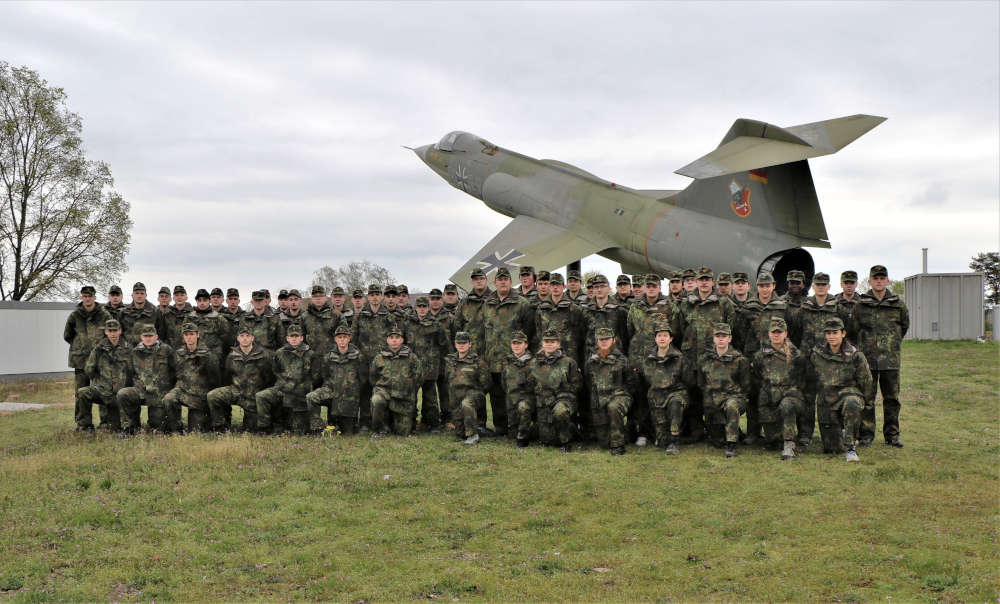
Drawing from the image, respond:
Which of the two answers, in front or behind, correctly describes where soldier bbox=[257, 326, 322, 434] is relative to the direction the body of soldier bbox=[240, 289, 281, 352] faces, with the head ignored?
in front

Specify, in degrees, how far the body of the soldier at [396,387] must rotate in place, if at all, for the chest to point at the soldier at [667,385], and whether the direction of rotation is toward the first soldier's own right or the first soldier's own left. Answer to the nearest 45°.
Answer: approximately 45° to the first soldier's own left

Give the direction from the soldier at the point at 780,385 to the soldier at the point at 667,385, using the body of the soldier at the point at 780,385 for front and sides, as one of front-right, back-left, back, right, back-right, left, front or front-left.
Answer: right

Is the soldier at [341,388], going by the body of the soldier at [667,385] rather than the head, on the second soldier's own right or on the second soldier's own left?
on the second soldier's own right

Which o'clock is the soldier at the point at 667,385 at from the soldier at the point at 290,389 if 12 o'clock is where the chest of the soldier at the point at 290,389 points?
the soldier at the point at 667,385 is roughly at 10 o'clock from the soldier at the point at 290,389.

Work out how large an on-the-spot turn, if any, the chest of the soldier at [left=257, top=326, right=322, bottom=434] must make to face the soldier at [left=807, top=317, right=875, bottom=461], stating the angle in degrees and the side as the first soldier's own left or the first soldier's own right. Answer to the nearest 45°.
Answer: approximately 45° to the first soldier's own left

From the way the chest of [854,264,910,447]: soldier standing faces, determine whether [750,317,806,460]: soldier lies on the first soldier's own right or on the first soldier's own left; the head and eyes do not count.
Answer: on the first soldier's own right

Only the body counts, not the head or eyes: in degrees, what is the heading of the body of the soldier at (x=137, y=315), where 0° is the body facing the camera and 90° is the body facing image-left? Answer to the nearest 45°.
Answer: approximately 0°

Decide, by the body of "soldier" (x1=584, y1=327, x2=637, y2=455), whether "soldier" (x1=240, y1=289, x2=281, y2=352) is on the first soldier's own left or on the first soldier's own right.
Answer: on the first soldier's own right

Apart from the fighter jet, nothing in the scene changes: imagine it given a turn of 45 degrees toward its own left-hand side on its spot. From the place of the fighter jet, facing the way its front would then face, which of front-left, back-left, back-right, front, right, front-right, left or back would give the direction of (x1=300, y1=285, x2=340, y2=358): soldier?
front-left

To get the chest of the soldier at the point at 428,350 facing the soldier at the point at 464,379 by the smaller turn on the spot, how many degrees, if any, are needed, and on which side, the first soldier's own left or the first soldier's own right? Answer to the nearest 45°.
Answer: approximately 45° to the first soldier's own left

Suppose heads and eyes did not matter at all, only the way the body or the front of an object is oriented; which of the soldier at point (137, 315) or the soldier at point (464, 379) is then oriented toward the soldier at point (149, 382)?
the soldier at point (137, 315)
